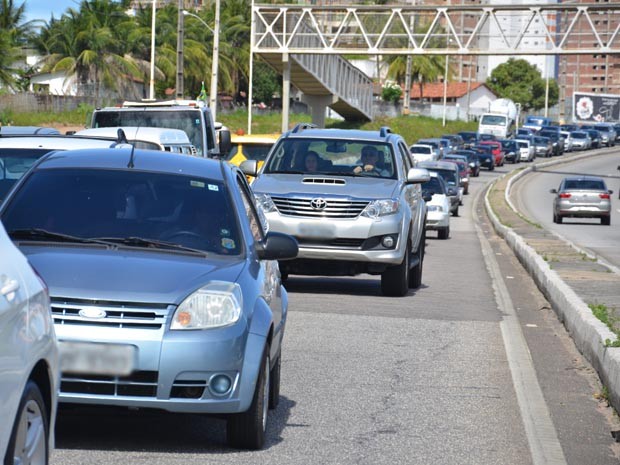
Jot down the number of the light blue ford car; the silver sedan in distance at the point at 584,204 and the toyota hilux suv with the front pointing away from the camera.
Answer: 1

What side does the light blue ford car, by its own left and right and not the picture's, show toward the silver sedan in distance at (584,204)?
back

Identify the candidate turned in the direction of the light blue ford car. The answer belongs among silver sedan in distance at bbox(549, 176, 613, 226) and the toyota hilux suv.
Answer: the toyota hilux suv

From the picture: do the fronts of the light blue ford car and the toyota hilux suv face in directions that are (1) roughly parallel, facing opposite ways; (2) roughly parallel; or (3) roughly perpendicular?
roughly parallel

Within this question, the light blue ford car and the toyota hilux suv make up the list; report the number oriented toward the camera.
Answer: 2

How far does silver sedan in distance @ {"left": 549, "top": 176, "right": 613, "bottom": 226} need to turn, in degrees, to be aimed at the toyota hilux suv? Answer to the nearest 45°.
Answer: approximately 180°

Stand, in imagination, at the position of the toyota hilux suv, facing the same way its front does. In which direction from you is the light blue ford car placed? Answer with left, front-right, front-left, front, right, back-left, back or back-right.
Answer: front

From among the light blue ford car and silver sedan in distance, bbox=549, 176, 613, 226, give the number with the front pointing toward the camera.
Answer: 1

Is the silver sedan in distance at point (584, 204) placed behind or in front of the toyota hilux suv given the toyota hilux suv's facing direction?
behind

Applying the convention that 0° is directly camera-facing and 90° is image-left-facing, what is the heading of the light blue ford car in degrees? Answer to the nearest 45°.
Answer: approximately 0°

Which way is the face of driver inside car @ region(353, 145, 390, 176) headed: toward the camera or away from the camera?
toward the camera

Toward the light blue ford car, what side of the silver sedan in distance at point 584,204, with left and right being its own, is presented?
back

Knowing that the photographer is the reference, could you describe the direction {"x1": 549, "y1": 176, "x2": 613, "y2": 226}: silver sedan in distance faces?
facing away from the viewer

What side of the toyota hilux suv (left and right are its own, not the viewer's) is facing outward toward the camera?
front

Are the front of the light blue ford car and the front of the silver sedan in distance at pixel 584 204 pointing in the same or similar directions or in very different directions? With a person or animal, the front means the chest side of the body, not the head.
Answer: very different directions

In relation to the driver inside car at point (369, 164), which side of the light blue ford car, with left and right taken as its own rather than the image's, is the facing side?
back

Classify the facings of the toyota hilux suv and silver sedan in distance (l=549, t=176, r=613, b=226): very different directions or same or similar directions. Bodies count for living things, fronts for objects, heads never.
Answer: very different directions
